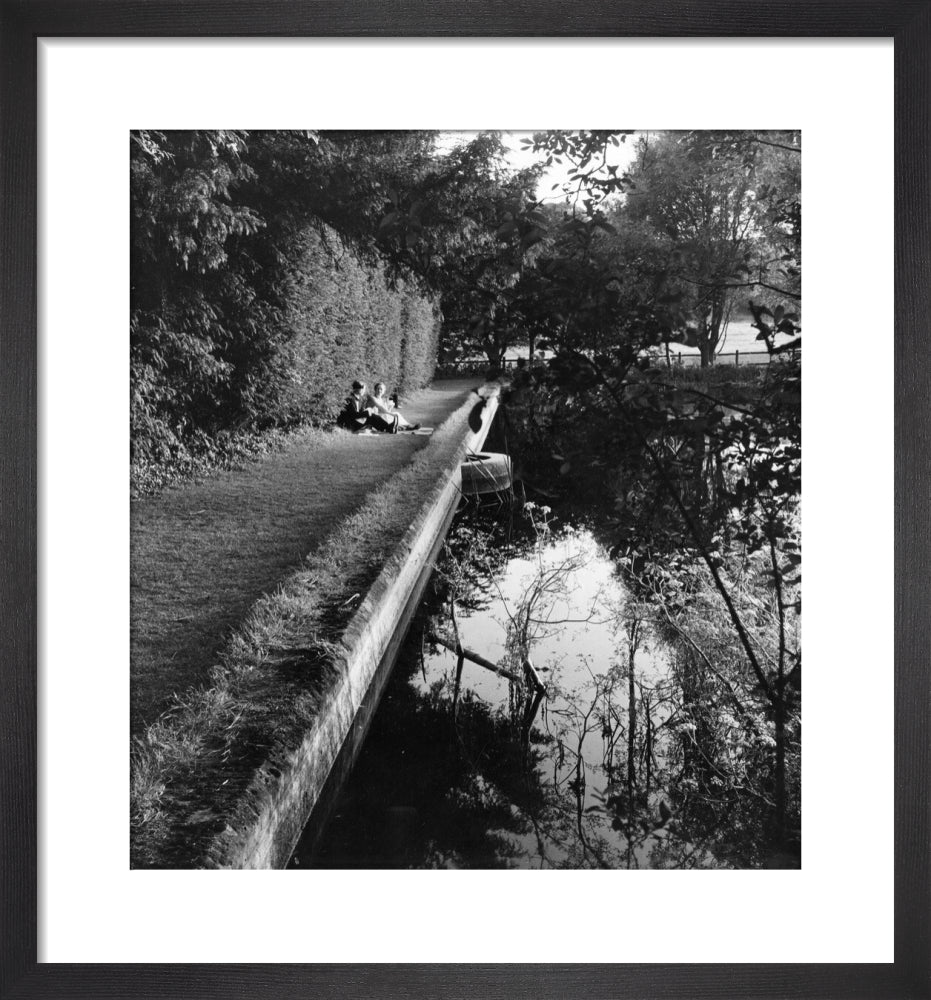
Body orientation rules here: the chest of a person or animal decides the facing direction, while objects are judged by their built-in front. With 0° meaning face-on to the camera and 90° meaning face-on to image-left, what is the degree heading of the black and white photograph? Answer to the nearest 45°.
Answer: approximately 0°
